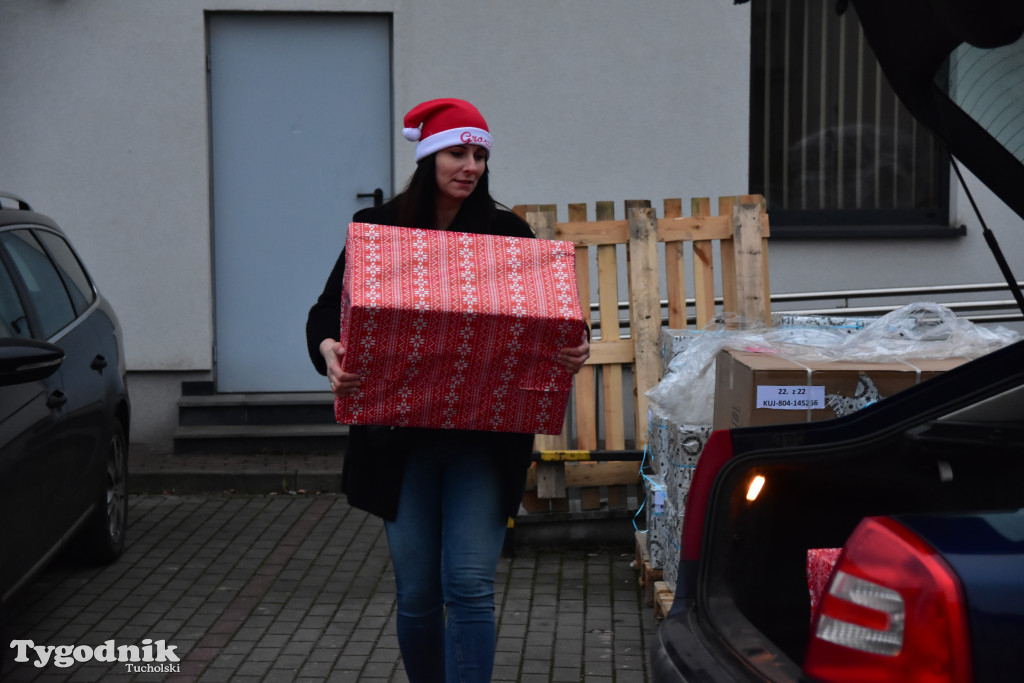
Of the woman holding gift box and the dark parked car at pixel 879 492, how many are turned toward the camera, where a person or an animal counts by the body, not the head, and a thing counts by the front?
1

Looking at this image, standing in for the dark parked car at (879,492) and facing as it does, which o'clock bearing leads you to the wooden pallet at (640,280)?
The wooden pallet is roughly at 10 o'clock from the dark parked car.

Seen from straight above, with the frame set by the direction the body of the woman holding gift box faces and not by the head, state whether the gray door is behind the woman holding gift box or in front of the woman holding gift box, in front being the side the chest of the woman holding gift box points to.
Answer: behind

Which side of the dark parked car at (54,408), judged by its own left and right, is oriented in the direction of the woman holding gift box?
left

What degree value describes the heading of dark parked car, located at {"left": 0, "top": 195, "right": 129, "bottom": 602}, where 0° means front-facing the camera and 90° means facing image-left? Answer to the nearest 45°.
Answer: approximately 45°

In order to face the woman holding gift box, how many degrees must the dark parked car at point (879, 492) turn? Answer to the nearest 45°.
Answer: approximately 90° to its left

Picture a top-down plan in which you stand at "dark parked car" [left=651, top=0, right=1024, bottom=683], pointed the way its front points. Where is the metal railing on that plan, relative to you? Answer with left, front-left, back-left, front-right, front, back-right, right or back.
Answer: front-left

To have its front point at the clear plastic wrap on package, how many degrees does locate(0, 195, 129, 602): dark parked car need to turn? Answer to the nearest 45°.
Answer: approximately 90° to its left

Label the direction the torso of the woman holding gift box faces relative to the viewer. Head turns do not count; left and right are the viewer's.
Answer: facing the viewer

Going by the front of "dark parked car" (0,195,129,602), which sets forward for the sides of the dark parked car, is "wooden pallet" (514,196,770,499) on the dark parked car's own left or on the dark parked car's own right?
on the dark parked car's own left

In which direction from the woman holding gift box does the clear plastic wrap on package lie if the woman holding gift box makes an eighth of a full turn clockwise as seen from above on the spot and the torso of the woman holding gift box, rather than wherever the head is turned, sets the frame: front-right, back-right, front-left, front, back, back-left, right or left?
back

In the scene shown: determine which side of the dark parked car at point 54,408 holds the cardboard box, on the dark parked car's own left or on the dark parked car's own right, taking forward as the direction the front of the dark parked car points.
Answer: on the dark parked car's own left

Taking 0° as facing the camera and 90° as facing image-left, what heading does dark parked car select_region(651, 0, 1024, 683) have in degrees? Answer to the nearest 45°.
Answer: approximately 225°

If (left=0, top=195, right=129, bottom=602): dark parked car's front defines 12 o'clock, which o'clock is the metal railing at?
The metal railing is roughly at 7 o'clock from the dark parked car.

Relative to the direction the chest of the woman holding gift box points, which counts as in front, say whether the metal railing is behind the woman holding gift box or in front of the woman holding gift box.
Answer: behind

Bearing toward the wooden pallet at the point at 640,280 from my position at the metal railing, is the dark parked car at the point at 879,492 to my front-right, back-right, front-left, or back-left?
front-left
